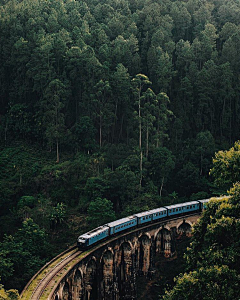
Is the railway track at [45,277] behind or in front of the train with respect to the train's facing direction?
in front

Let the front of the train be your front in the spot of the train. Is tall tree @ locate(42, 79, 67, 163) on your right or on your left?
on your right

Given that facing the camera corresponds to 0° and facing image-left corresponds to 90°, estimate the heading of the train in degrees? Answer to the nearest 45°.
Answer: approximately 45°

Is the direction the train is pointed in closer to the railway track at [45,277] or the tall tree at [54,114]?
the railway track
